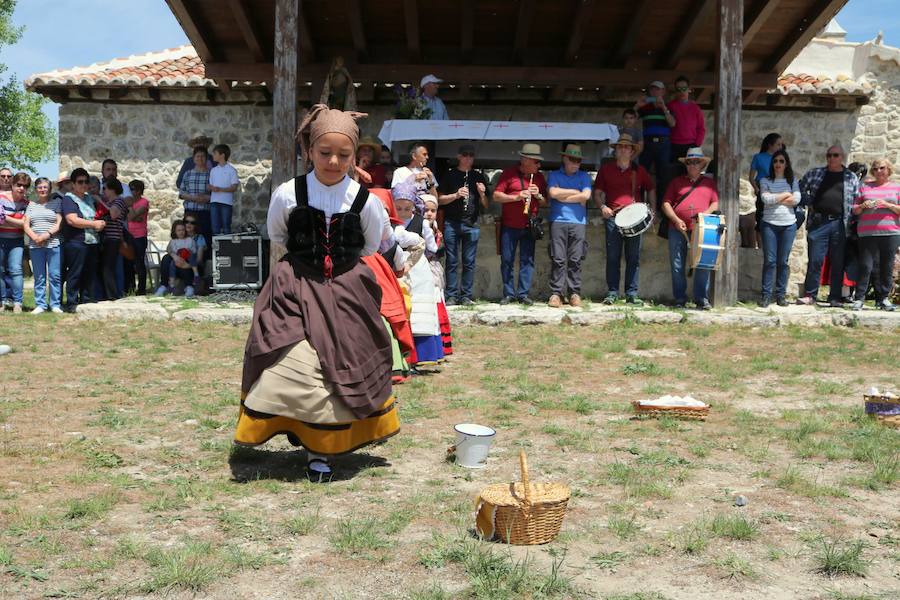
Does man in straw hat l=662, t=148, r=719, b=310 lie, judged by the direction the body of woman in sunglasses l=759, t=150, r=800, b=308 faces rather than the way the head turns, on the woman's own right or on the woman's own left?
on the woman's own right

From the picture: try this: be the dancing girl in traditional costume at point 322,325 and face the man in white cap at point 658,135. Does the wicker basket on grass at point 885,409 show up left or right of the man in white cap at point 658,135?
right

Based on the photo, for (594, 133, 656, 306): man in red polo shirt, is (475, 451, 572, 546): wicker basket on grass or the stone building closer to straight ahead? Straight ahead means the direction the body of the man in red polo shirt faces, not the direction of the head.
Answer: the wicker basket on grass

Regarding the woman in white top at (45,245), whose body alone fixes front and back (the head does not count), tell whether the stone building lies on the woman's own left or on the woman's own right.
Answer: on the woman's own left

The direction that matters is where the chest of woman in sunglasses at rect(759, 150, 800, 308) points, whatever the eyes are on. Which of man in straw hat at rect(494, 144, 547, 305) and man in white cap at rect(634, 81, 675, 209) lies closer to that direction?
the man in straw hat

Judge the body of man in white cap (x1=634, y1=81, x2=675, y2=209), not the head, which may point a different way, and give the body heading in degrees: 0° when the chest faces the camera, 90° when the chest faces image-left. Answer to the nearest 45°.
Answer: approximately 0°

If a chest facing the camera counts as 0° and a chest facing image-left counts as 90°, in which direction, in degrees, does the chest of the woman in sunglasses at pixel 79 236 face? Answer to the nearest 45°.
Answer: approximately 315°
